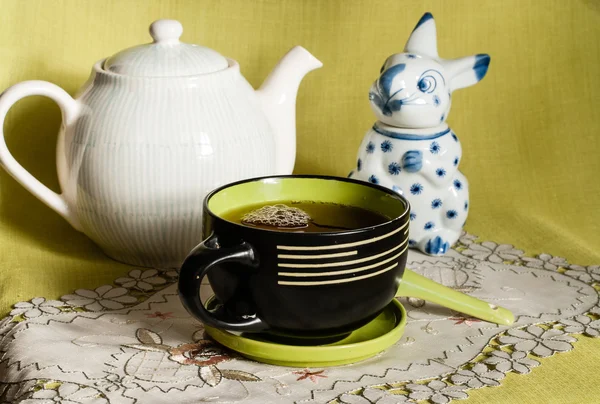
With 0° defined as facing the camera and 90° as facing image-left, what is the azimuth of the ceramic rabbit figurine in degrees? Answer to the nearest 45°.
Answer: approximately 45°
